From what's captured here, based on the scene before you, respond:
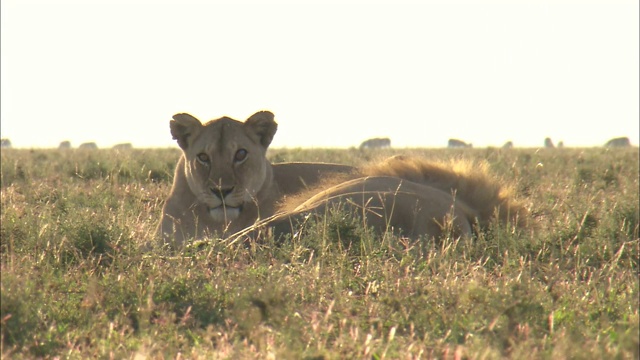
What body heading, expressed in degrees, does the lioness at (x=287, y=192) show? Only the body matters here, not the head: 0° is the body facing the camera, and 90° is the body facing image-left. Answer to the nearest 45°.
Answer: approximately 45°

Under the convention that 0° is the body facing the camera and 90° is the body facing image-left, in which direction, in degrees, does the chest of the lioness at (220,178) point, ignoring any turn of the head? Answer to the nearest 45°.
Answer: approximately 45°
